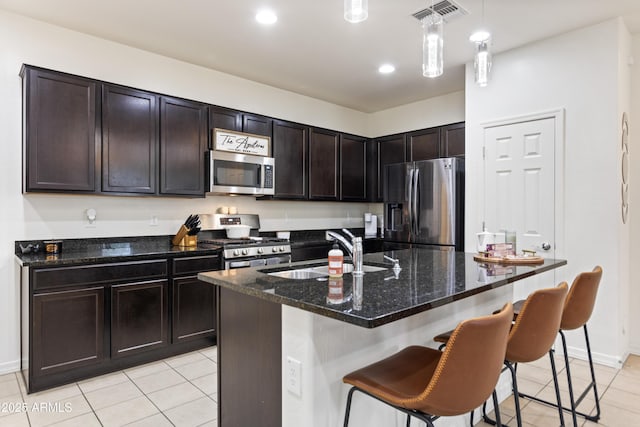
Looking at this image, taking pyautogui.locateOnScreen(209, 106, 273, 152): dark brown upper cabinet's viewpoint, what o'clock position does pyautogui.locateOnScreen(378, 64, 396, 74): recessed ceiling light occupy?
The recessed ceiling light is roughly at 11 o'clock from the dark brown upper cabinet.

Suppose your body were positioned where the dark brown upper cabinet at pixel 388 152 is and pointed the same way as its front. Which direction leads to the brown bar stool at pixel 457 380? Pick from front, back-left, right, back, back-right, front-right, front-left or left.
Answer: front-left

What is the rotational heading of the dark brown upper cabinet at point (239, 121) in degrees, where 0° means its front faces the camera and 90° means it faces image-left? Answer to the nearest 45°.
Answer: approximately 315°

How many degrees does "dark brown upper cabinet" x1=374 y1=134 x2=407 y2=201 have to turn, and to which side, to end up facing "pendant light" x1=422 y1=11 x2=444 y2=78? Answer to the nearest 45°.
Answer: approximately 45° to its left

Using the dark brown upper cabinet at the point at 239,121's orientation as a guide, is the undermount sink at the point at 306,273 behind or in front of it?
in front

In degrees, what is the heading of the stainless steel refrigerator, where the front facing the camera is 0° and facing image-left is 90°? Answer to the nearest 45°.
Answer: approximately 45°

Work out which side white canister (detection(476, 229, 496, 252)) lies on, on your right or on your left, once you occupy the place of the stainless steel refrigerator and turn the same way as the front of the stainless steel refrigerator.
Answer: on your left

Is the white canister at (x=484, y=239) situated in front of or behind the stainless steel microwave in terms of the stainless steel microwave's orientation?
in front
